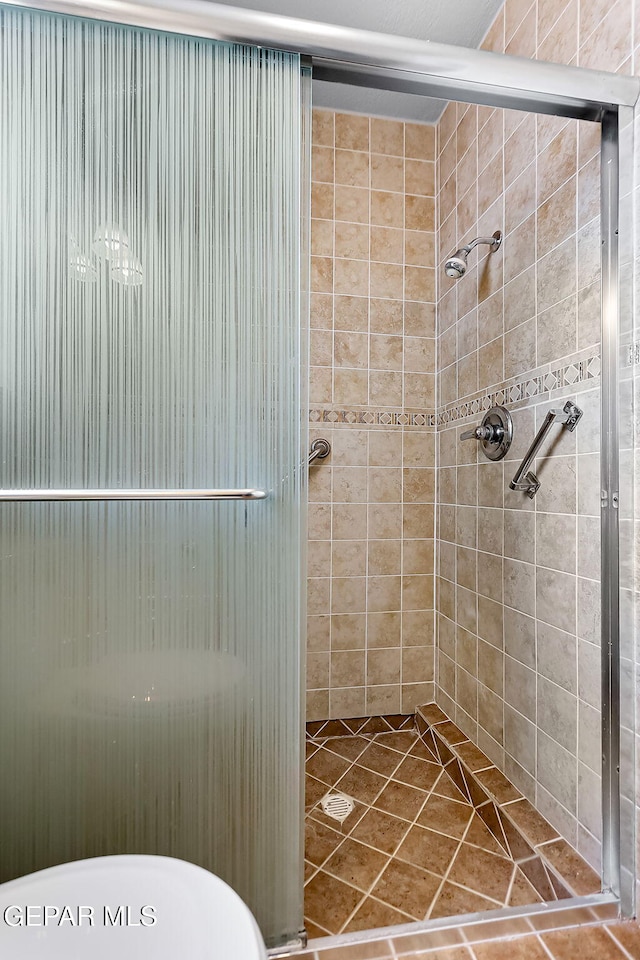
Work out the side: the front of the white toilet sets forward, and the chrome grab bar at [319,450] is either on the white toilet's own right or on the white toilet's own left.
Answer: on the white toilet's own left
